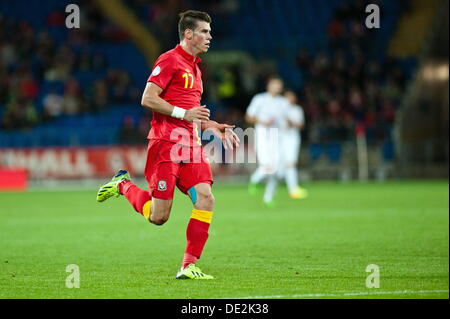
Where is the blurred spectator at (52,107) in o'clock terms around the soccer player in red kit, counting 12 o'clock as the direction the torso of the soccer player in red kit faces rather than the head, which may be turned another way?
The blurred spectator is roughly at 7 o'clock from the soccer player in red kit.

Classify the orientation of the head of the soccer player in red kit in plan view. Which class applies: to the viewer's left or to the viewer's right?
to the viewer's right

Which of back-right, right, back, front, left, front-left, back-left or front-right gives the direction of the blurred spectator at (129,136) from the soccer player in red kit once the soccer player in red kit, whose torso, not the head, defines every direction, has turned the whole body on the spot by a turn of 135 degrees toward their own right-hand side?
right

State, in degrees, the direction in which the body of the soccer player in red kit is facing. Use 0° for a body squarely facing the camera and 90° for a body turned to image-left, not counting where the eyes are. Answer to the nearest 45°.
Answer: approximately 315°

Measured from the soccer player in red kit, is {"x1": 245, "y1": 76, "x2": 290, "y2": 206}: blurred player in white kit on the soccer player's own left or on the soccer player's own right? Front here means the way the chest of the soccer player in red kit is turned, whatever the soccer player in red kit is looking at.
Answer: on the soccer player's own left

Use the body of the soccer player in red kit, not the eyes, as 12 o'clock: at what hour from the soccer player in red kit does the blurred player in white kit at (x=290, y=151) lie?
The blurred player in white kit is roughly at 8 o'clock from the soccer player in red kit.
